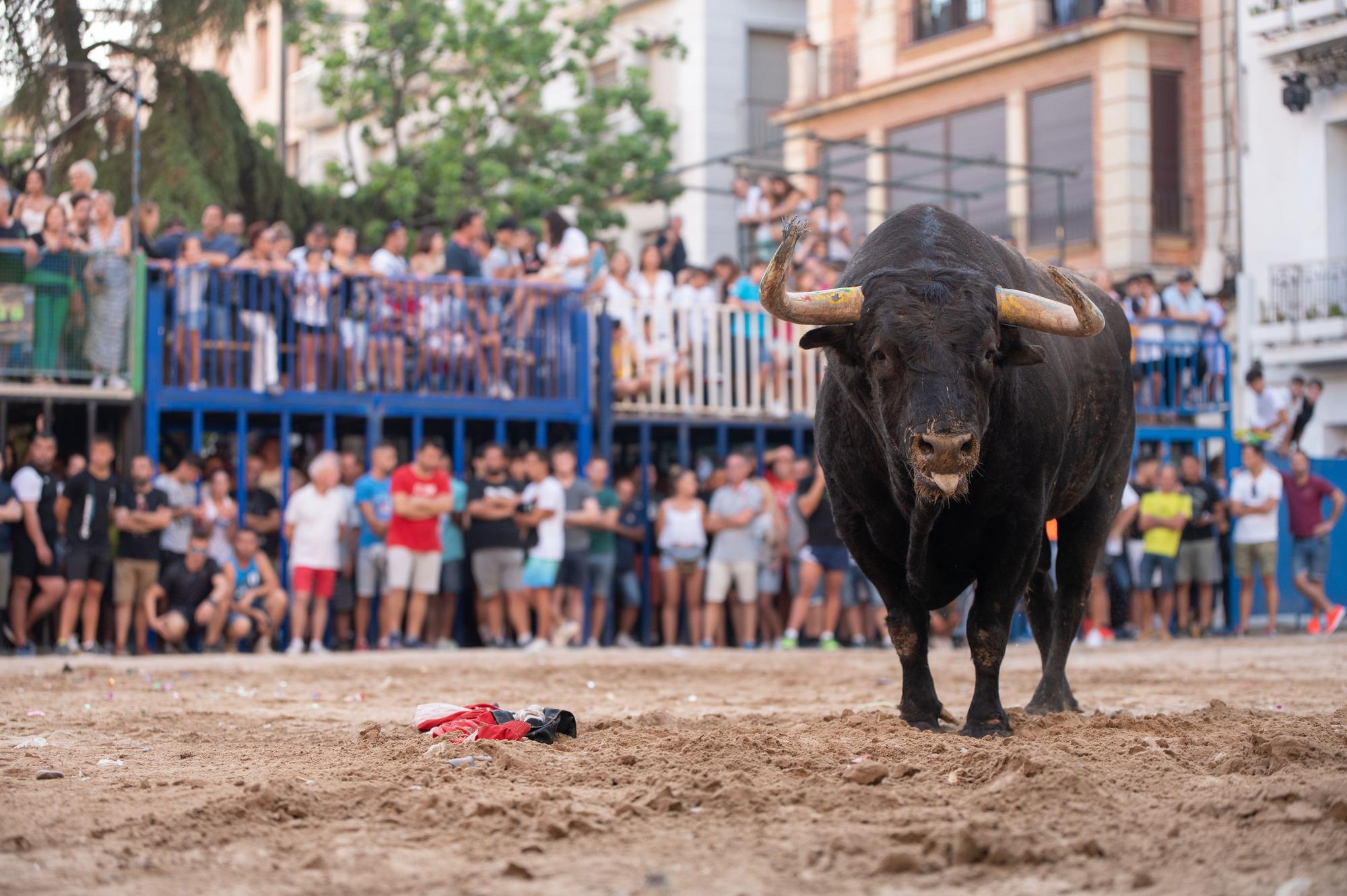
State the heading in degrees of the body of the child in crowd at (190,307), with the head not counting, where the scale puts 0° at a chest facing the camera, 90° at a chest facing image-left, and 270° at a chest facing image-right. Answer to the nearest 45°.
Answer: approximately 0°

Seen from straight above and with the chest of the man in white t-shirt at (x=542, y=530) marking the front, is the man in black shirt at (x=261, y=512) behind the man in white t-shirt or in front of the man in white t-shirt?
in front

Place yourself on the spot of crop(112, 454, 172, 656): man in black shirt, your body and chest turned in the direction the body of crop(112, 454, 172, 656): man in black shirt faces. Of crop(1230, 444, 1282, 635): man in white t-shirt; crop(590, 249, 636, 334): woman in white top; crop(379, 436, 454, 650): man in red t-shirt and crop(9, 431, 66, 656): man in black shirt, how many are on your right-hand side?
1

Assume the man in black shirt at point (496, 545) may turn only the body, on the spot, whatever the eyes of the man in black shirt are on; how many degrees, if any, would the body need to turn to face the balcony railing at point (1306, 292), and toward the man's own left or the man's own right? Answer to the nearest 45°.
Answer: approximately 135° to the man's own left

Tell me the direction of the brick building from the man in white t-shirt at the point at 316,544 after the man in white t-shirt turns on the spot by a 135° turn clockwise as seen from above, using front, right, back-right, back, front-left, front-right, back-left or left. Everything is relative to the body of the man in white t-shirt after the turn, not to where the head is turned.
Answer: right

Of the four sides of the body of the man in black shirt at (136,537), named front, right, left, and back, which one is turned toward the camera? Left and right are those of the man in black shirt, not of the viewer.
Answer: front

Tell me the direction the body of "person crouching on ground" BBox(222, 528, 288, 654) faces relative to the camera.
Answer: toward the camera

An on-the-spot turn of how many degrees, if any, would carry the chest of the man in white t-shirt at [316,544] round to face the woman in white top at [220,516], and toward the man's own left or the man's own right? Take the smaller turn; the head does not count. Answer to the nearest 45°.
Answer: approximately 90° to the man's own right

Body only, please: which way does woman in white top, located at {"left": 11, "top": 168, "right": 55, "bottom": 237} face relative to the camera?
toward the camera

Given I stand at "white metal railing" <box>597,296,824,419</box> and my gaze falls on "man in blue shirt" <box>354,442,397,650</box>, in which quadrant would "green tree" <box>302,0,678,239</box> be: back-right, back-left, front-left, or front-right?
back-right

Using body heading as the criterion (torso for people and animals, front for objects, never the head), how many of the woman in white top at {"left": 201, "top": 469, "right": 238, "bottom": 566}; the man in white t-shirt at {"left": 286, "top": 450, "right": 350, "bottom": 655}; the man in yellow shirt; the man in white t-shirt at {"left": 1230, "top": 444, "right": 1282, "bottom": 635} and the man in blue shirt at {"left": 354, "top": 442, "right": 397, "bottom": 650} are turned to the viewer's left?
0

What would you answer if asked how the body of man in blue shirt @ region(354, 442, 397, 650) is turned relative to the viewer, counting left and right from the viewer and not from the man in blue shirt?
facing the viewer and to the right of the viewer

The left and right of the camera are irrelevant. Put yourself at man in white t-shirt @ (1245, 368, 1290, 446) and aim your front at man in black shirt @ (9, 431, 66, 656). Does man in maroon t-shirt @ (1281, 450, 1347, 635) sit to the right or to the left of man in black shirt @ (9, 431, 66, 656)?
left

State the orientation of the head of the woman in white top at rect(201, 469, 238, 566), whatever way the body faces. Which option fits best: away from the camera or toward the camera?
toward the camera
